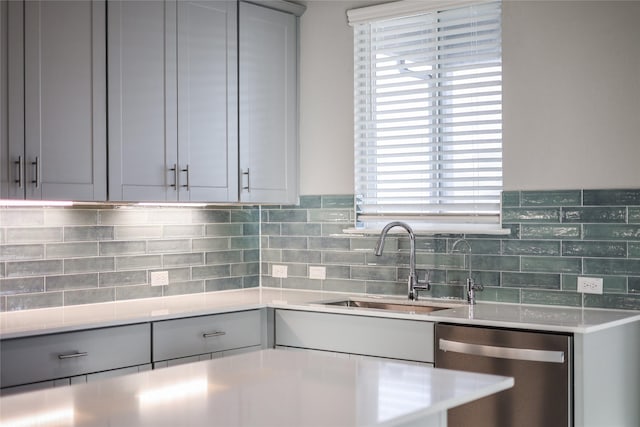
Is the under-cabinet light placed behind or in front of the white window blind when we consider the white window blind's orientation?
in front

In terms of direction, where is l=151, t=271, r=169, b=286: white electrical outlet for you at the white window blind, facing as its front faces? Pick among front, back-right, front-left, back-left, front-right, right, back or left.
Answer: front-right

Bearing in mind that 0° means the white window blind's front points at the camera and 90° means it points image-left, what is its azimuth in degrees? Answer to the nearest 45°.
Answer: approximately 45°

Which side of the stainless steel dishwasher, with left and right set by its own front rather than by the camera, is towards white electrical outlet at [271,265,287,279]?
right

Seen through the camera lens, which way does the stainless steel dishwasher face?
facing the viewer and to the left of the viewer

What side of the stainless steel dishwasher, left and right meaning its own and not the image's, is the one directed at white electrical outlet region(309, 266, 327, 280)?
right

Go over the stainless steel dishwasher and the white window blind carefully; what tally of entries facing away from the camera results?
0

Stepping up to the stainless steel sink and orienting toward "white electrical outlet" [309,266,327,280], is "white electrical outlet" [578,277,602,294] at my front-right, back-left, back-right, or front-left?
back-right
